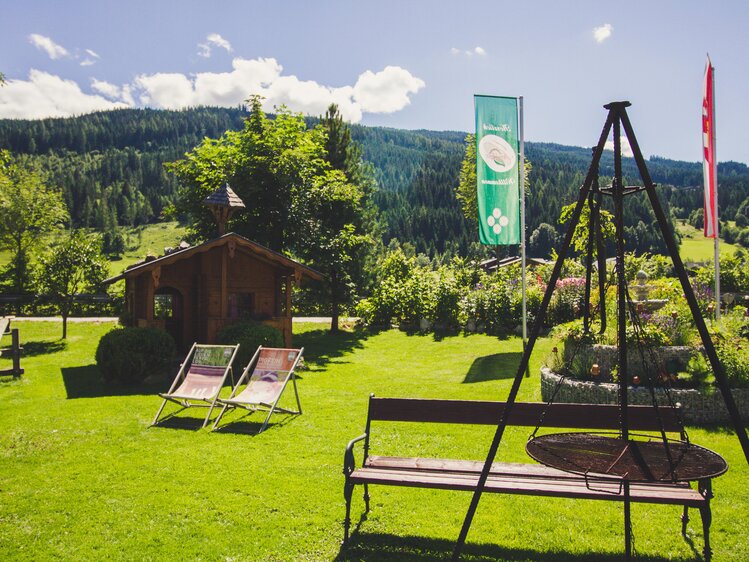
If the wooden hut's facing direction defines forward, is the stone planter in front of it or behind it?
in front

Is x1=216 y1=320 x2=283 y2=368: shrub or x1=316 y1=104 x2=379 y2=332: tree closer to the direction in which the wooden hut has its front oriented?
the shrub

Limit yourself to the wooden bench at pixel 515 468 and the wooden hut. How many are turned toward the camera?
2

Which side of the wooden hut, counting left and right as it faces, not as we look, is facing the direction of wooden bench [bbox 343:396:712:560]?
front

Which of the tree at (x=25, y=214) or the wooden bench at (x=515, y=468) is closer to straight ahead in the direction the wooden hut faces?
the wooden bench

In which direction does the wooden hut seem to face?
toward the camera

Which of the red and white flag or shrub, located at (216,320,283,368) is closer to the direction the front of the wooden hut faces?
the shrub

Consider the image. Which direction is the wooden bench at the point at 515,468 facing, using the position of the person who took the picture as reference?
facing the viewer

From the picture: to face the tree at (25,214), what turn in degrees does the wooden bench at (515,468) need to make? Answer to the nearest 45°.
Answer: approximately 135° to its right
